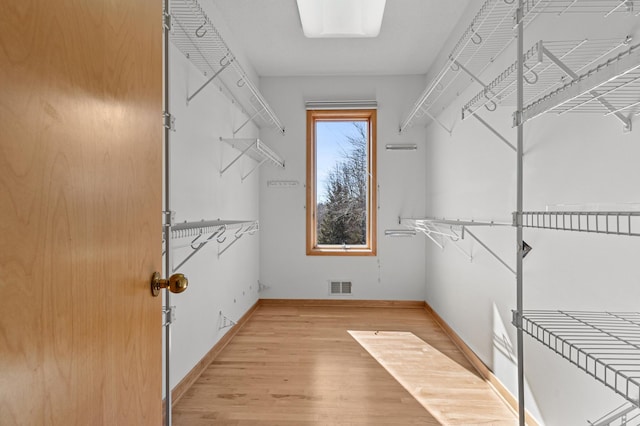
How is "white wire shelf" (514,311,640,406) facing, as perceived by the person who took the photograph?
facing the viewer and to the left of the viewer

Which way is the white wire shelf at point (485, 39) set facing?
to the viewer's left

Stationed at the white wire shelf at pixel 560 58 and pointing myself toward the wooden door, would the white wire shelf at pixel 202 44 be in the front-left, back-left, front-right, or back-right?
front-right

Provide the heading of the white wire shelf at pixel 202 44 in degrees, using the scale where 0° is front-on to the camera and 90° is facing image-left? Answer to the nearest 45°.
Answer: approximately 270°

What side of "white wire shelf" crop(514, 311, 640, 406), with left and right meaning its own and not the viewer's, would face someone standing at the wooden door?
front

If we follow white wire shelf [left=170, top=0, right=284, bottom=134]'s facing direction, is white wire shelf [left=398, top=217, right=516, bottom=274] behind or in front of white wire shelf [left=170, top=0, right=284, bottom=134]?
in front

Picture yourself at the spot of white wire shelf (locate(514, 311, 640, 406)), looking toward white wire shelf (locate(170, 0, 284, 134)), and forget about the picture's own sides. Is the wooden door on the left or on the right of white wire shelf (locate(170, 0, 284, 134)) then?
left

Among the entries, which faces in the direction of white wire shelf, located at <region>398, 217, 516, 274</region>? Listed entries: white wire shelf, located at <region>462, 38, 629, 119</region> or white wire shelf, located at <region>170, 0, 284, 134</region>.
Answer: white wire shelf, located at <region>170, 0, 284, 134</region>

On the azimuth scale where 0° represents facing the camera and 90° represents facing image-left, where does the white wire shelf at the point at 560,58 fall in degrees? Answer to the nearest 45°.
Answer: approximately 45°

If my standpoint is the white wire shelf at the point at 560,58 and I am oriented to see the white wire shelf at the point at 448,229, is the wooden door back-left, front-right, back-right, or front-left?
back-left

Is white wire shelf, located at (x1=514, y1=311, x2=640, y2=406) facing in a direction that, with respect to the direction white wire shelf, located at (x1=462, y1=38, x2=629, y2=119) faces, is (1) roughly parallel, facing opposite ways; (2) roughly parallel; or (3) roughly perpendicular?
roughly parallel

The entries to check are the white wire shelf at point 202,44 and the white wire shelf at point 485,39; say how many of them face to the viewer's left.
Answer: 1

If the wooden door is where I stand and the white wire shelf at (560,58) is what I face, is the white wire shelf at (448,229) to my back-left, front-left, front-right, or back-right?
front-left

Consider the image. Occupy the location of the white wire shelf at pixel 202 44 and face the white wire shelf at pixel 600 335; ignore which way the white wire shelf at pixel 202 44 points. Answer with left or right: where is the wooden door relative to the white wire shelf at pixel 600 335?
right
